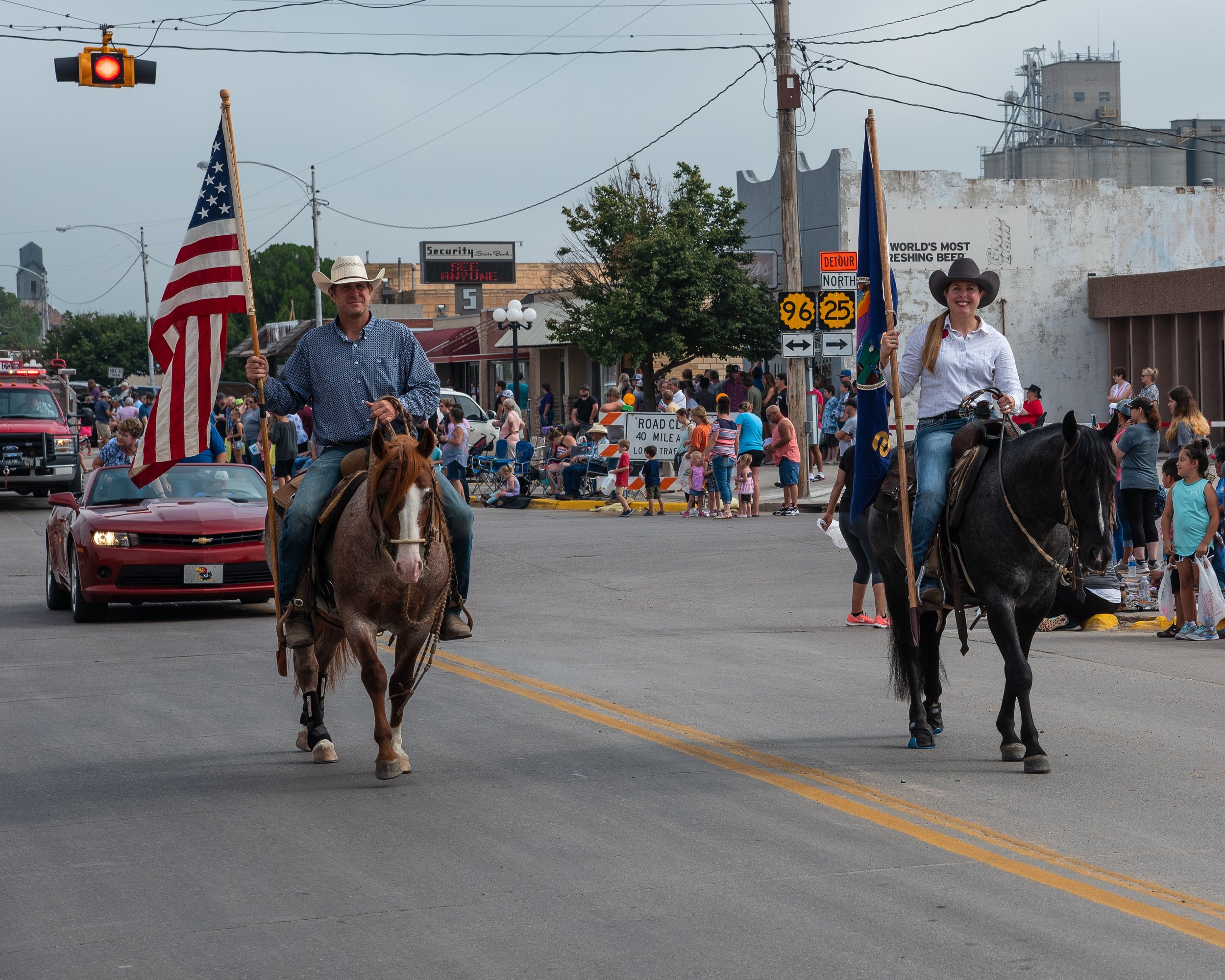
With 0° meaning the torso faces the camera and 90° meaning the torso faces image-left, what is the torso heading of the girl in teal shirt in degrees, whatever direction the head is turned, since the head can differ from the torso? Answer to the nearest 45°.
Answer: approximately 45°

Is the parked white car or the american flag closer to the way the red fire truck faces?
the american flag

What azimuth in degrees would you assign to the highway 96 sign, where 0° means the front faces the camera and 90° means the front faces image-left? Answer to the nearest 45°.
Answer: approximately 0°

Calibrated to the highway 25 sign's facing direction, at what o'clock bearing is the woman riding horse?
The woman riding horse is roughly at 12 o'clock from the highway 25 sign.

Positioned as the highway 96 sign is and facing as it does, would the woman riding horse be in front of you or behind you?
in front

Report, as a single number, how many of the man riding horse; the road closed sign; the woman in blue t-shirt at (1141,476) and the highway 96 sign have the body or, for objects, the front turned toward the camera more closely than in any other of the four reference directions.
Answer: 3

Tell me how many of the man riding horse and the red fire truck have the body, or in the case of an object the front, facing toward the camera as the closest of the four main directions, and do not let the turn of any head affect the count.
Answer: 2

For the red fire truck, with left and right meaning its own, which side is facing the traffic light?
front

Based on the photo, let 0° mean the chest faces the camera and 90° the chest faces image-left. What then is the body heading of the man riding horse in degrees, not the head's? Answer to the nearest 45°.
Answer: approximately 0°

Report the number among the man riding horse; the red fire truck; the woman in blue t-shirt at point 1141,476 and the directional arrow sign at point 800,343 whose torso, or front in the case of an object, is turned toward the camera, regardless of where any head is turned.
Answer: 3

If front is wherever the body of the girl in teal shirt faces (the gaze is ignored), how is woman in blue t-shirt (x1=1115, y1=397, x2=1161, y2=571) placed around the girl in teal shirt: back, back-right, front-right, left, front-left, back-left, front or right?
back-right

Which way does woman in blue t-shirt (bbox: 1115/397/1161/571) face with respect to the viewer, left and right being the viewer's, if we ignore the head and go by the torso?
facing away from the viewer and to the left of the viewer

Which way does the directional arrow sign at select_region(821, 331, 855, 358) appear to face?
toward the camera
